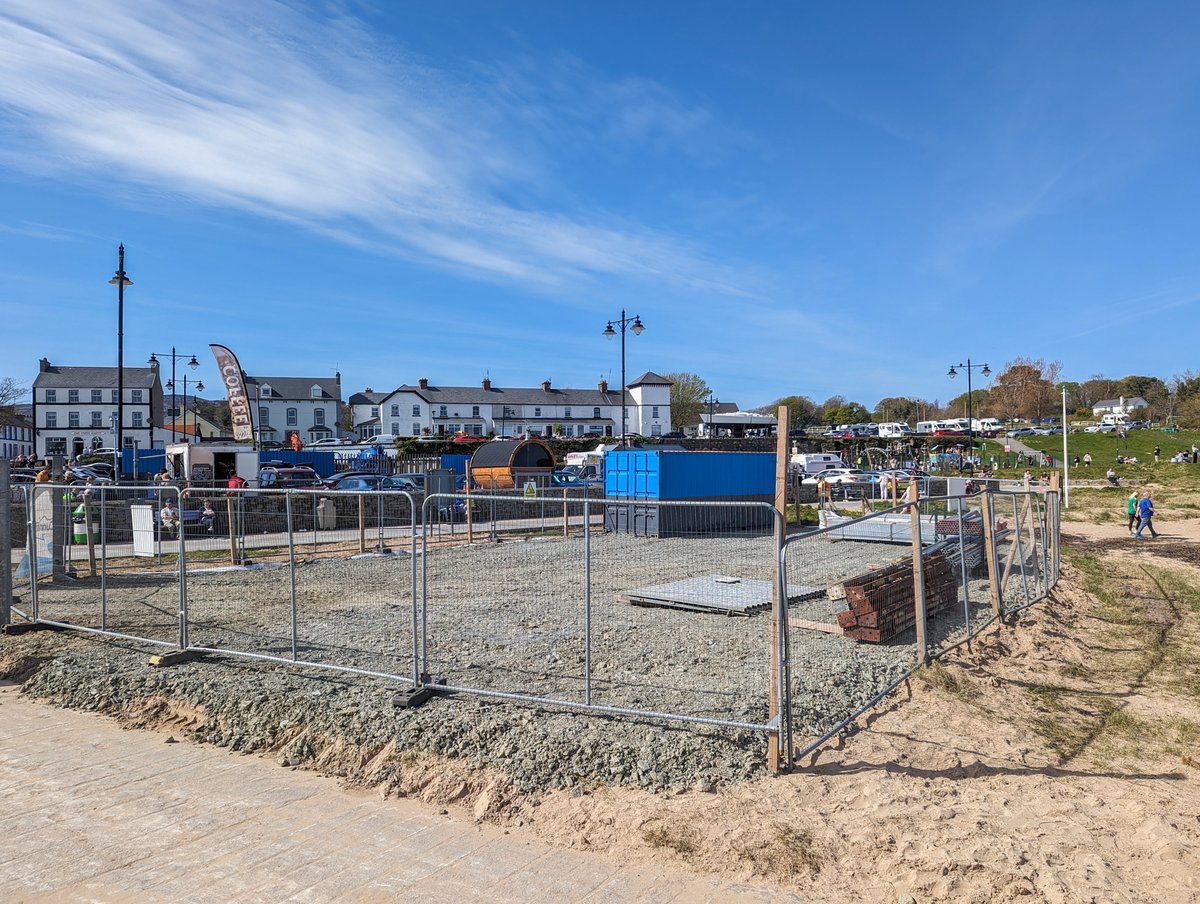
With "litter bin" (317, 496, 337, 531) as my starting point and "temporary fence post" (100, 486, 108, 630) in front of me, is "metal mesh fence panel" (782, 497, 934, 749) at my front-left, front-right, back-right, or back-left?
front-left

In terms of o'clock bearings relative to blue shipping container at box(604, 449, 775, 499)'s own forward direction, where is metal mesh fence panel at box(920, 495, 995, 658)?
The metal mesh fence panel is roughly at 10 o'clock from the blue shipping container.

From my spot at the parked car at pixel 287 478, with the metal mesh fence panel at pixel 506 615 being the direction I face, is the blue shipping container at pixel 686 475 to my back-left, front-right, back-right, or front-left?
front-left

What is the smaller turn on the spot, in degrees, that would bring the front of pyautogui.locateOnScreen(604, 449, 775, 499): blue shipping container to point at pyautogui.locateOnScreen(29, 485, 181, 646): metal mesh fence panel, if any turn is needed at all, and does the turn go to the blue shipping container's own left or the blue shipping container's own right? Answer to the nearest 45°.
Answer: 0° — it already faces it

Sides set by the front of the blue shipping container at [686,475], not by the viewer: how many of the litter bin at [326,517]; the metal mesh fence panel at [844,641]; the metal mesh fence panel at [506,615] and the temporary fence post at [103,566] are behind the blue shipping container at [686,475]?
0

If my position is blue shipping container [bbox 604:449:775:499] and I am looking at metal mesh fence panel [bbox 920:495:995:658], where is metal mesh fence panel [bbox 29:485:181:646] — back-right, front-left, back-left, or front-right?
front-right

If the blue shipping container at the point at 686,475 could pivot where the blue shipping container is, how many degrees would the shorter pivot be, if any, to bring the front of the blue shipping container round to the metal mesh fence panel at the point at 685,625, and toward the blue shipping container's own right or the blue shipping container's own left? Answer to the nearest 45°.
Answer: approximately 45° to the blue shipping container's own left

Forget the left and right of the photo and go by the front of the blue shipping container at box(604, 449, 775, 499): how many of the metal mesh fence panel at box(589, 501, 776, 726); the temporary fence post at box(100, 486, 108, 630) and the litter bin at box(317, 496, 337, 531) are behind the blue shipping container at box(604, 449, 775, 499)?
0

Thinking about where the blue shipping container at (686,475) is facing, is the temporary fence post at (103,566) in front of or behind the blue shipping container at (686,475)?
in front

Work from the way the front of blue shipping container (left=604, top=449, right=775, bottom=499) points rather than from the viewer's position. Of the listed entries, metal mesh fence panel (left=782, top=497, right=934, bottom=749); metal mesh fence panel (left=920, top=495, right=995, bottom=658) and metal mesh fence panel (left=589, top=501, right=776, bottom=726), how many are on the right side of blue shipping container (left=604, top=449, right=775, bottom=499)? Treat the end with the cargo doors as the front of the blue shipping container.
0

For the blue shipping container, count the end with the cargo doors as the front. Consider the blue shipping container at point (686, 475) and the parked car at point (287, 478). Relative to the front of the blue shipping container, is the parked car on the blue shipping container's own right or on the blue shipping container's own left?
on the blue shipping container's own right

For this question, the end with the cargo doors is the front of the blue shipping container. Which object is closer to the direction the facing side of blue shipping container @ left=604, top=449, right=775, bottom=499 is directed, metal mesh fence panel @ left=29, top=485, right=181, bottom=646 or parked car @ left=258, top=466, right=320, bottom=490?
the metal mesh fence panel

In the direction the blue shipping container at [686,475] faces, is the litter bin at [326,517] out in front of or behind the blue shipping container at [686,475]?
in front

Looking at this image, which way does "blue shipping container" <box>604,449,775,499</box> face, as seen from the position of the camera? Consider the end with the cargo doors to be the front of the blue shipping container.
facing the viewer and to the left of the viewer
